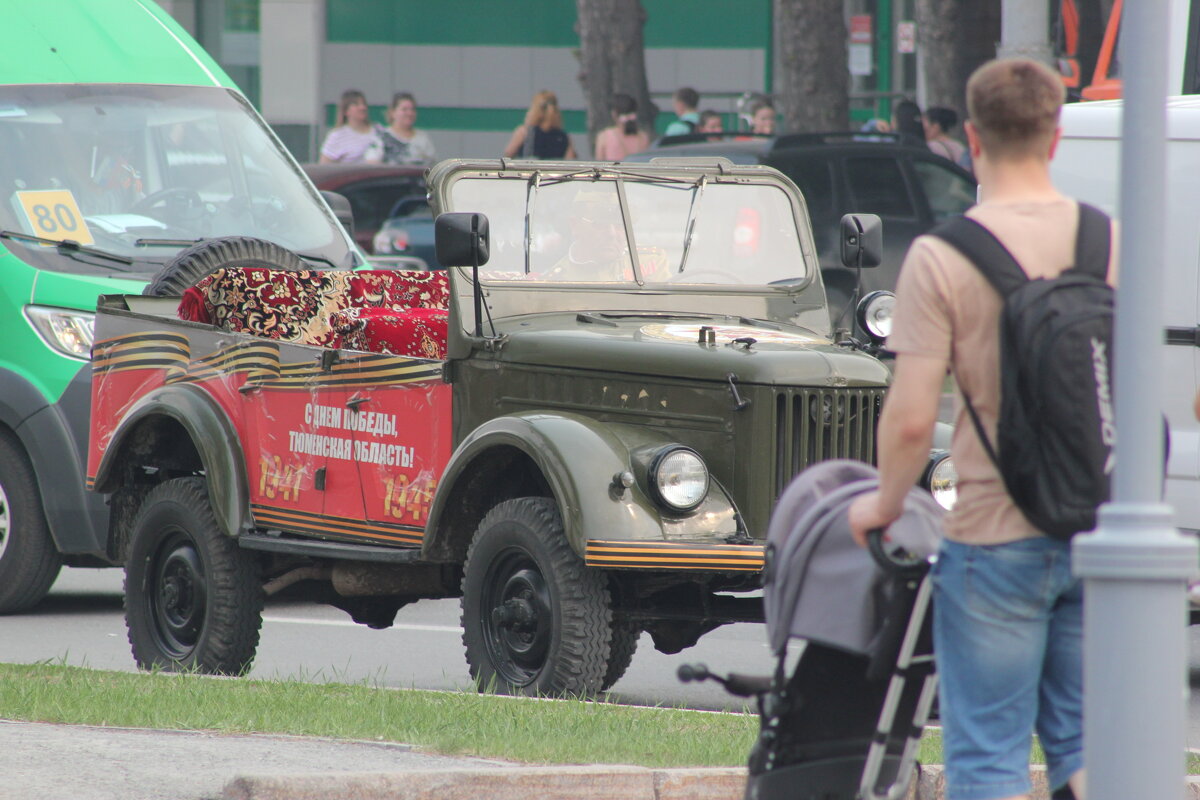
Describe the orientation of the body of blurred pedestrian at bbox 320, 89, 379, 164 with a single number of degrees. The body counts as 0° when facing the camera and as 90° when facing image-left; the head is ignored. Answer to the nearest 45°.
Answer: approximately 315°

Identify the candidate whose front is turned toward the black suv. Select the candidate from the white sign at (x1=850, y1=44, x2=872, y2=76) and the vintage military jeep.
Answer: the white sign

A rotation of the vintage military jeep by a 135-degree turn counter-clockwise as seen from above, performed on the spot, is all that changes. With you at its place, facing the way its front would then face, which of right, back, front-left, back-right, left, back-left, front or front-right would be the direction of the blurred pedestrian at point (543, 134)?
front

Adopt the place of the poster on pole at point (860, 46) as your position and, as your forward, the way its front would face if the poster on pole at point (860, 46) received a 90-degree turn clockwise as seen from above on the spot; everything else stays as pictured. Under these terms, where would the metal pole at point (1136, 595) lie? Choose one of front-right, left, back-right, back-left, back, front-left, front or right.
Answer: left

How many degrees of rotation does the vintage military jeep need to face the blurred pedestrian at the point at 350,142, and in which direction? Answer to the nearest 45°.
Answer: approximately 135° to its left

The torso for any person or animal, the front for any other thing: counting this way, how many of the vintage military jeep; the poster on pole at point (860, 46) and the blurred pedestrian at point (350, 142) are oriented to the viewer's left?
0

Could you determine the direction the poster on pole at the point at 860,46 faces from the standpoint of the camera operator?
facing the viewer

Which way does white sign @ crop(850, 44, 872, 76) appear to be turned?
toward the camera

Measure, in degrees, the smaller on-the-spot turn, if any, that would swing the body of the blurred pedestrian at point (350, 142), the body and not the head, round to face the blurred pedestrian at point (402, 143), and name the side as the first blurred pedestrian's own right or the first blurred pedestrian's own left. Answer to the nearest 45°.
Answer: approximately 45° to the first blurred pedestrian's own left
